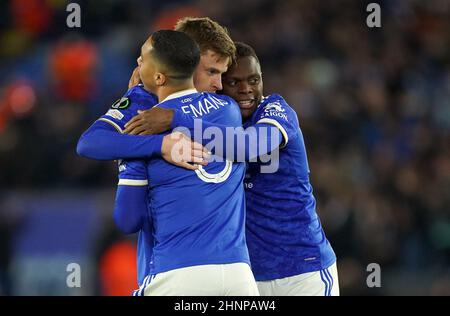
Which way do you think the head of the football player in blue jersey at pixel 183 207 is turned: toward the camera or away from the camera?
away from the camera

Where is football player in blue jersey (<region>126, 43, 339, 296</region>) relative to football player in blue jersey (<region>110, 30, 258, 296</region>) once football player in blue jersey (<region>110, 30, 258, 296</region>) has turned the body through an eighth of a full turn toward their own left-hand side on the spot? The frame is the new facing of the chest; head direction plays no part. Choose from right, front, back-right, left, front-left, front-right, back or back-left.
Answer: back-right

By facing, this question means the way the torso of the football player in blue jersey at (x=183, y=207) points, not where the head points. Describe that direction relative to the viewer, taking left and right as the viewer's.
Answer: facing away from the viewer and to the left of the viewer

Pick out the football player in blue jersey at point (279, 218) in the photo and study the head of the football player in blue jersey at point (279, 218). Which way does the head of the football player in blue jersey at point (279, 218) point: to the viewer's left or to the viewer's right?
to the viewer's left
